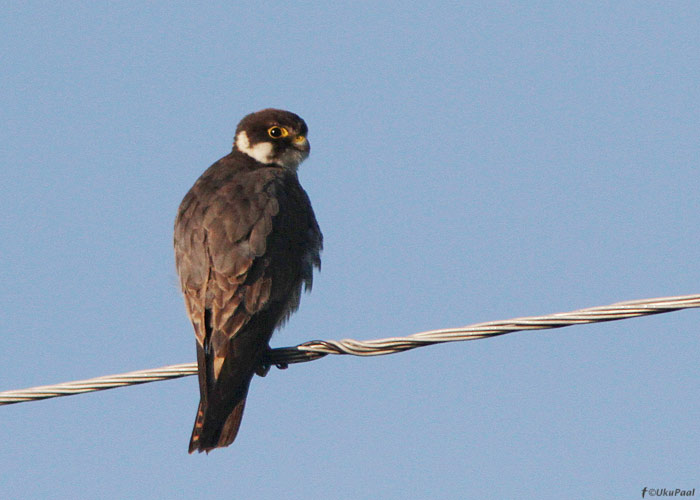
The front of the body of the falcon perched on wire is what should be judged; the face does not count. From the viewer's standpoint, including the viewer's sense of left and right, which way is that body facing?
facing away from the viewer and to the right of the viewer
